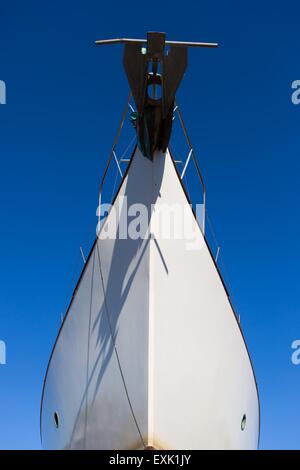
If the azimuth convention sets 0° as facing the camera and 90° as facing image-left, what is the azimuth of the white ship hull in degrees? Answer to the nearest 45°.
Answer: approximately 0°
